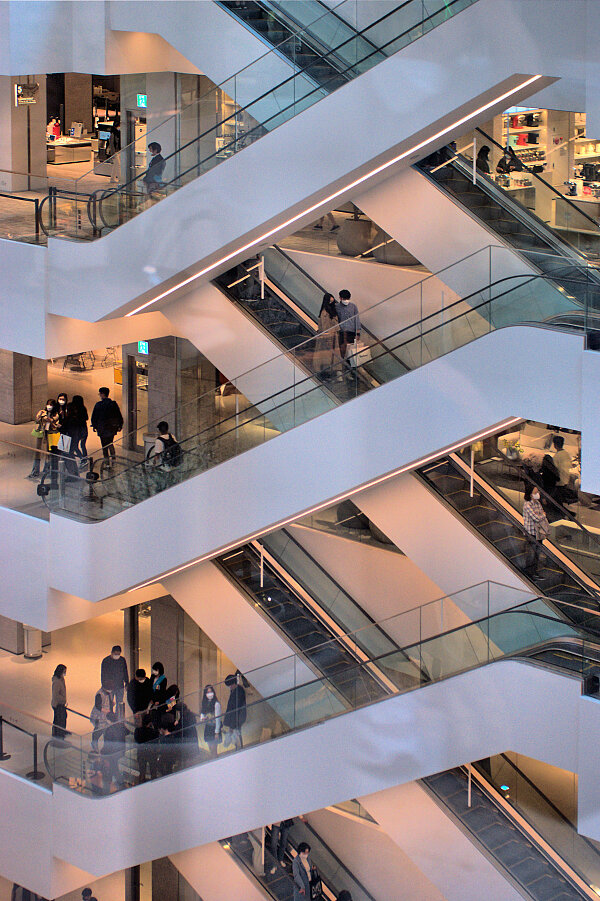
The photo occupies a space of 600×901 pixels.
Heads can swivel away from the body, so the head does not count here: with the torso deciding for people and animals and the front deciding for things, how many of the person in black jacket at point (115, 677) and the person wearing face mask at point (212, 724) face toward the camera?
2

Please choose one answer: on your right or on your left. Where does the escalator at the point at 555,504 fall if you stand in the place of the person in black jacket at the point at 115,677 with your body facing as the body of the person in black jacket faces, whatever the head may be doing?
on your left

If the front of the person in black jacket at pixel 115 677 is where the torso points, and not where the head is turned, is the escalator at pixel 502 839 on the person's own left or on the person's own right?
on the person's own left

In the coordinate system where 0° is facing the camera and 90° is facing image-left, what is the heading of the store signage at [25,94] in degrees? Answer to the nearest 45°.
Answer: approximately 0°

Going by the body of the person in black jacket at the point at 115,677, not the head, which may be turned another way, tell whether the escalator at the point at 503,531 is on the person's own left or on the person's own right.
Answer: on the person's own left
